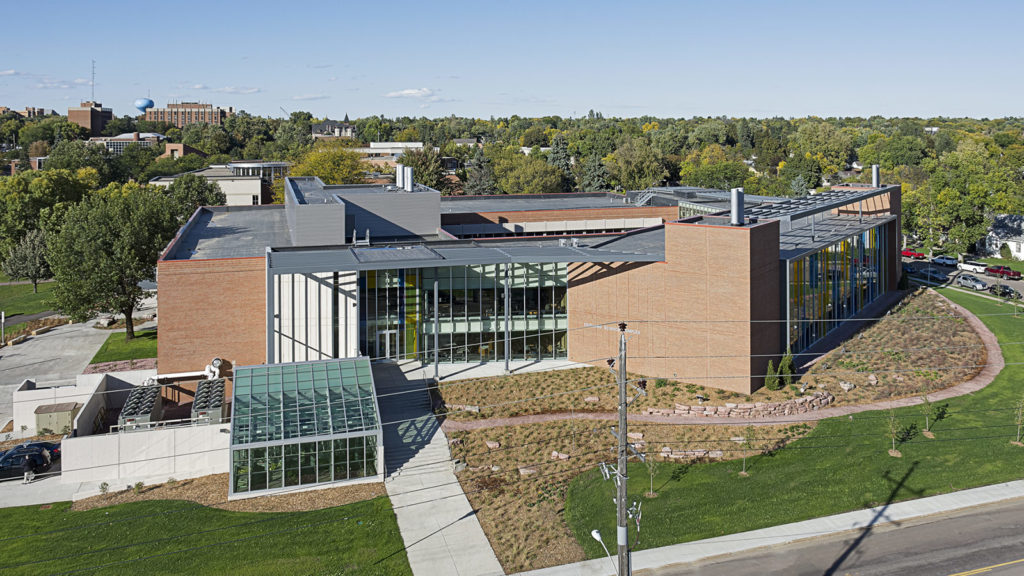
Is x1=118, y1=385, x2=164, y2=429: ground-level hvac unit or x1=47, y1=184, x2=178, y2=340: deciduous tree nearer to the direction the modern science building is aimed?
the ground-level hvac unit

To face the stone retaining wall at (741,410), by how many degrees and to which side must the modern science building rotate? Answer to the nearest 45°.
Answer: approximately 45° to its left

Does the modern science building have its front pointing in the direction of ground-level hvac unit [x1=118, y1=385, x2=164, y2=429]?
no

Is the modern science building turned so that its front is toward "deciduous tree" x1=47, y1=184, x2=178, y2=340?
no

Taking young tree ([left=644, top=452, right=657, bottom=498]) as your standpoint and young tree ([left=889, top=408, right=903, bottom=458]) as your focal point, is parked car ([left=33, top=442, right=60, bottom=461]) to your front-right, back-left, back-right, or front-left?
back-left

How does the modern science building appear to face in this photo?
toward the camera

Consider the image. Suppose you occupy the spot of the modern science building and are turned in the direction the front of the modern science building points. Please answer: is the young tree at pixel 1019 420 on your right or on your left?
on your left

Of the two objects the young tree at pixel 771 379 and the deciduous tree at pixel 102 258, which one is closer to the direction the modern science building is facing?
the young tree
